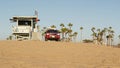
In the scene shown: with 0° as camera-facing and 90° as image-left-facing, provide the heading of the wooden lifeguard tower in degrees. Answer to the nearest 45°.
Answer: approximately 45°
